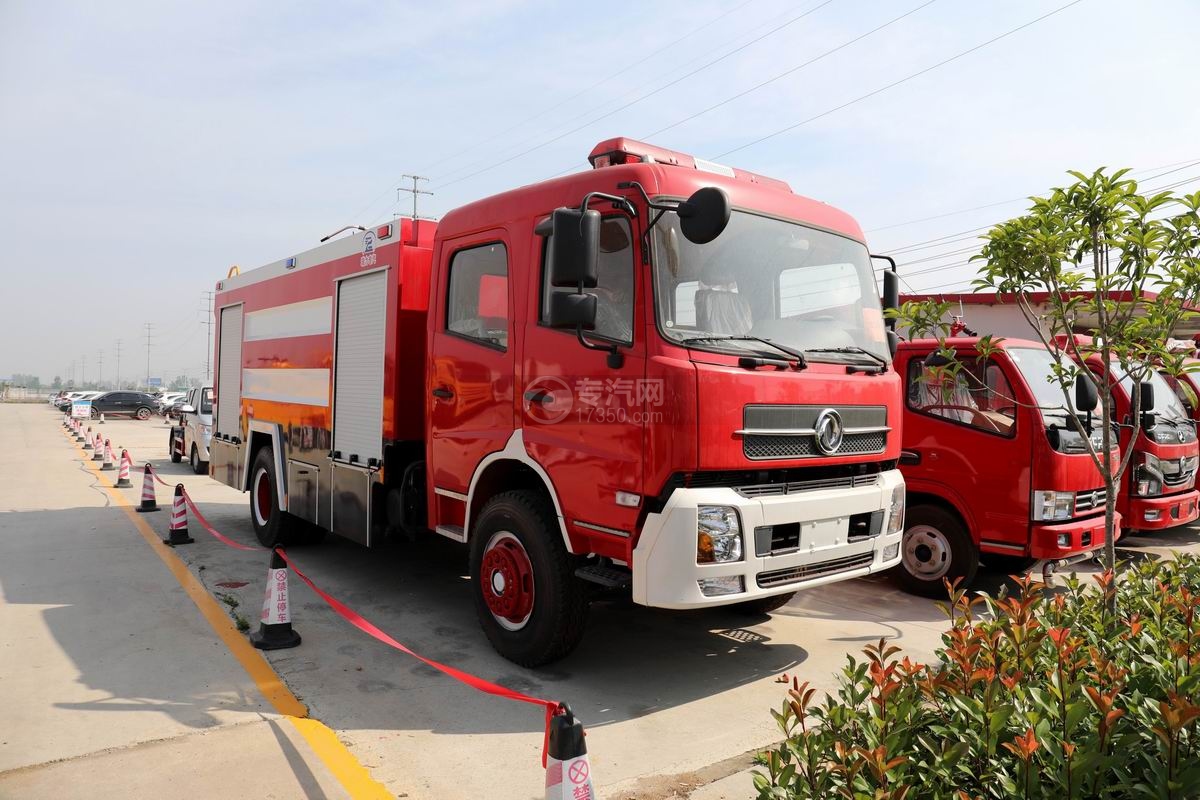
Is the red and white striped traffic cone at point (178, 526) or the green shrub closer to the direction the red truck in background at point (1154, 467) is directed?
the green shrub

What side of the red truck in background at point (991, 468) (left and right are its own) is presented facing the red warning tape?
right

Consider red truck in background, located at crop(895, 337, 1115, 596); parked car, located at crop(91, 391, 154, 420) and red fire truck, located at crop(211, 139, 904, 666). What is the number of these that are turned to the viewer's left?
1

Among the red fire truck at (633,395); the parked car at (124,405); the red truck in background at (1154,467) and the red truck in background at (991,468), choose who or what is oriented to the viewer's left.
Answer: the parked car

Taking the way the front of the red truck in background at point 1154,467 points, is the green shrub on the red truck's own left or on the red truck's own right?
on the red truck's own right

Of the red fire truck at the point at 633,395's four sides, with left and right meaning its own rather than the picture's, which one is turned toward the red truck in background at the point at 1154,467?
left

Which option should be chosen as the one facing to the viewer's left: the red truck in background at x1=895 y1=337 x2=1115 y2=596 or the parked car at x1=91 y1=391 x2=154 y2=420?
the parked car

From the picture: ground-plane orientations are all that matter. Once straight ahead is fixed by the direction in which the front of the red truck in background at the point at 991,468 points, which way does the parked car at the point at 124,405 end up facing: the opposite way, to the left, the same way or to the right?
to the right

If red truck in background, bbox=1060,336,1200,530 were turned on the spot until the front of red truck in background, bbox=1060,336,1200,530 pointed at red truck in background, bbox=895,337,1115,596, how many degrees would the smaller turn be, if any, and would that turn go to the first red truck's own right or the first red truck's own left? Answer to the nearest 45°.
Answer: approximately 90° to the first red truck's own right

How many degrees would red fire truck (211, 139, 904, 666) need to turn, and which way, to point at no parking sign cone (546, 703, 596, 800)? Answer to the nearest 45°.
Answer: approximately 45° to its right

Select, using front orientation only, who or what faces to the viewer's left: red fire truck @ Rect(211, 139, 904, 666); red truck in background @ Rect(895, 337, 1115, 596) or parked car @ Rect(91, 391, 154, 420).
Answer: the parked car

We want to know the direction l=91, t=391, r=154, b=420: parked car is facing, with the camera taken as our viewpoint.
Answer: facing to the left of the viewer

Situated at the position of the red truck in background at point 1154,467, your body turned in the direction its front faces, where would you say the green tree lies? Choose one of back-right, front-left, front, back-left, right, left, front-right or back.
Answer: front-right

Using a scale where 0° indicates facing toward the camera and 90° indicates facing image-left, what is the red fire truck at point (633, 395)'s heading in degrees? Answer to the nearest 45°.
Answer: approximately 315°

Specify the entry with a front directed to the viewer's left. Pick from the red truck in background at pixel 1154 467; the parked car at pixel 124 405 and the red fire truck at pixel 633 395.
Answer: the parked car

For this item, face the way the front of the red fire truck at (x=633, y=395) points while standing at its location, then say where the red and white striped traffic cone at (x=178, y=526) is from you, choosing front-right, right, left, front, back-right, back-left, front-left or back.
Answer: back
